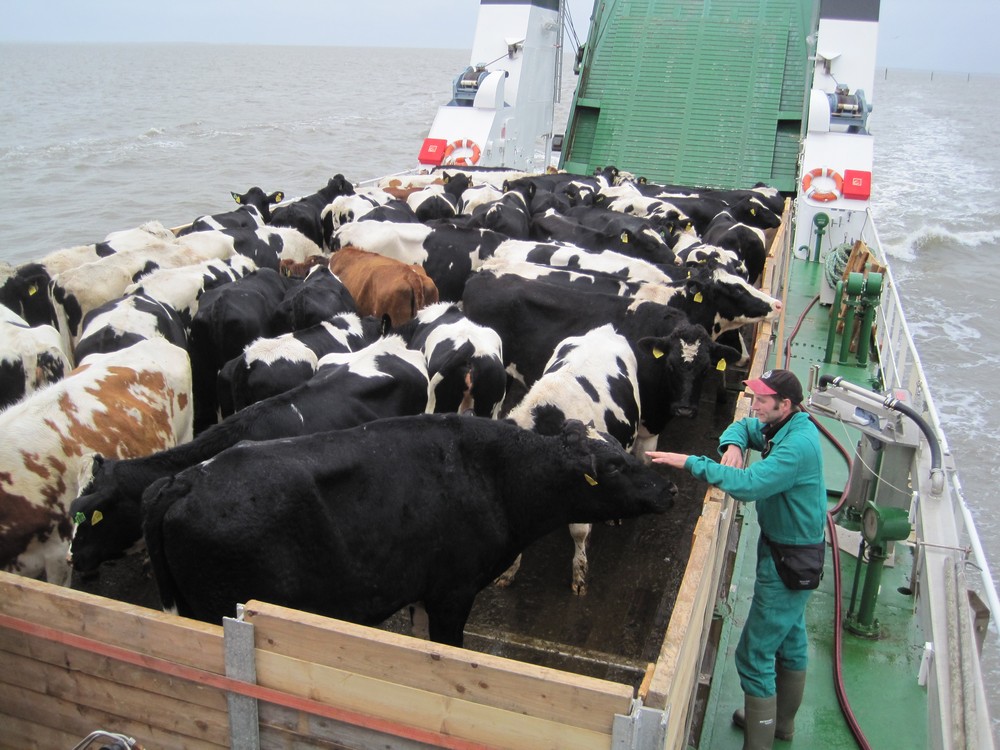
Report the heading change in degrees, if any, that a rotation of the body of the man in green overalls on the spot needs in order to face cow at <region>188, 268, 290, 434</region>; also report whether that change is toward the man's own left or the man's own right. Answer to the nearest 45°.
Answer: approximately 45° to the man's own right

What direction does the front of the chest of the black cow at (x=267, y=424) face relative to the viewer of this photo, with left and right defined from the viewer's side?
facing the viewer and to the left of the viewer

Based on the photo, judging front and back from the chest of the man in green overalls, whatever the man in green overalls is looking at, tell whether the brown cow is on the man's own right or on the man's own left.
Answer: on the man's own right

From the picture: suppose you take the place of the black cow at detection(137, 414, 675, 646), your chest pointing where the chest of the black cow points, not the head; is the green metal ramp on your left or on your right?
on your left

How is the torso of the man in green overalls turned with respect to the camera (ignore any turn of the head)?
to the viewer's left

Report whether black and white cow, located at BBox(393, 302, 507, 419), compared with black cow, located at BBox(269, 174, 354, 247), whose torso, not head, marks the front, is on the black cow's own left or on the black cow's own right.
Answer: on the black cow's own right

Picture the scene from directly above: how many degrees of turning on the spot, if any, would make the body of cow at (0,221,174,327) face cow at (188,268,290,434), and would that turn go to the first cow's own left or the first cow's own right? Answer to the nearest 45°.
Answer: approximately 90° to the first cow's own left

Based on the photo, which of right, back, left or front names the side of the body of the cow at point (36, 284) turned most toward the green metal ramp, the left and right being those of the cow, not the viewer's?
back

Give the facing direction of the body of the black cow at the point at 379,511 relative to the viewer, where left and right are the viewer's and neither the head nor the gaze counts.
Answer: facing to the right of the viewer

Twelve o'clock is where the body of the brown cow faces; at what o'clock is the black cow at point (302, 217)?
The black cow is roughly at 1 o'clock from the brown cow.

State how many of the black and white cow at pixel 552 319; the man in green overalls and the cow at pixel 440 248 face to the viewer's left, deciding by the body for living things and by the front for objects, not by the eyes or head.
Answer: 1
